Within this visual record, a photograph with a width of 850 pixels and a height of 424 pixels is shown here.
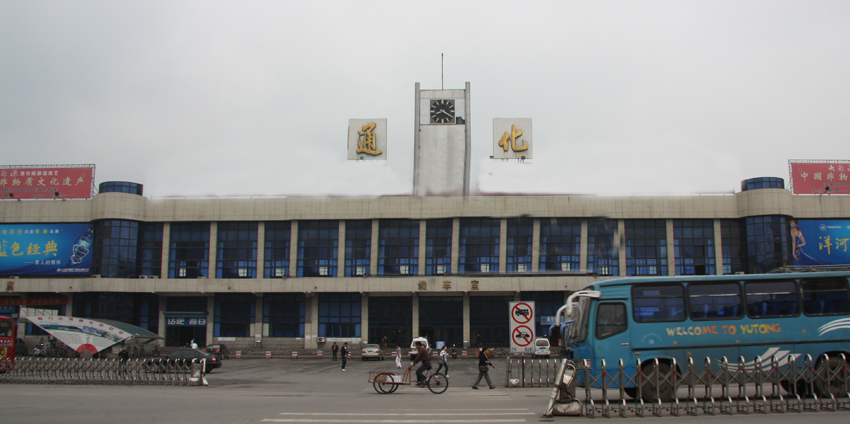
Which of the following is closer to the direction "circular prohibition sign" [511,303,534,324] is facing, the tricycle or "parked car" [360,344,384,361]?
the tricycle

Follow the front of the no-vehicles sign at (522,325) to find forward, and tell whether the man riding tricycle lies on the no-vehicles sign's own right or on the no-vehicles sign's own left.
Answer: on the no-vehicles sign's own right

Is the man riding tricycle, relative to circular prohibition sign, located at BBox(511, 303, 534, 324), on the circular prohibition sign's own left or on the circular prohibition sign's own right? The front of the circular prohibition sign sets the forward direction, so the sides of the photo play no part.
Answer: on the circular prohibition sign's own right

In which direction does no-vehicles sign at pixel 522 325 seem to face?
toward the camera

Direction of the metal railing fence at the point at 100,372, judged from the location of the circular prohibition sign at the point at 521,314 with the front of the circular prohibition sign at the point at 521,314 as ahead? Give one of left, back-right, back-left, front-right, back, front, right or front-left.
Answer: right

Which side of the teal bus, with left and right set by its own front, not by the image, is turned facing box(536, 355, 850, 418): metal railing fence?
left

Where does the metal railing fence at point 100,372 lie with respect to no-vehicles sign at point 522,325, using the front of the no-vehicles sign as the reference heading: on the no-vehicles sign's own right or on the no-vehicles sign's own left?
on the no-vehicles sign's own right

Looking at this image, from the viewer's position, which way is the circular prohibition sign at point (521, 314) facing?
facing the viewer

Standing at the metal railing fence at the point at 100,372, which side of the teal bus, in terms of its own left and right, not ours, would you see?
front

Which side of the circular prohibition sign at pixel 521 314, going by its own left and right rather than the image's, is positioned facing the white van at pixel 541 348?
back

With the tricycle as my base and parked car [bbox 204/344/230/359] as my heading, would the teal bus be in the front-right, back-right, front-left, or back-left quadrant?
back-right

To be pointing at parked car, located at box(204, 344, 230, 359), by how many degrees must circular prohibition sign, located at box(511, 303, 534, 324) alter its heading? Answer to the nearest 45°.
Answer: approximately 135° to its right

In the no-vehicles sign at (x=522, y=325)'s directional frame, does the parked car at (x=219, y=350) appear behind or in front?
behind

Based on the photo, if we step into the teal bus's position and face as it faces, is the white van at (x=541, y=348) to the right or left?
on its right

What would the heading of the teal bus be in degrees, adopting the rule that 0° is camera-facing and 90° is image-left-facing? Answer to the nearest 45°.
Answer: approximately 90°

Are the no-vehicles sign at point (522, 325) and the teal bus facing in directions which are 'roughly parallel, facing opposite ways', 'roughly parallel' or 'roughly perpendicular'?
roughly perpendicular

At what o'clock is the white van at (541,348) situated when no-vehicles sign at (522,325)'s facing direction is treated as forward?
The white van is roughly at 6 o'clock from the no-vehicles sign.
